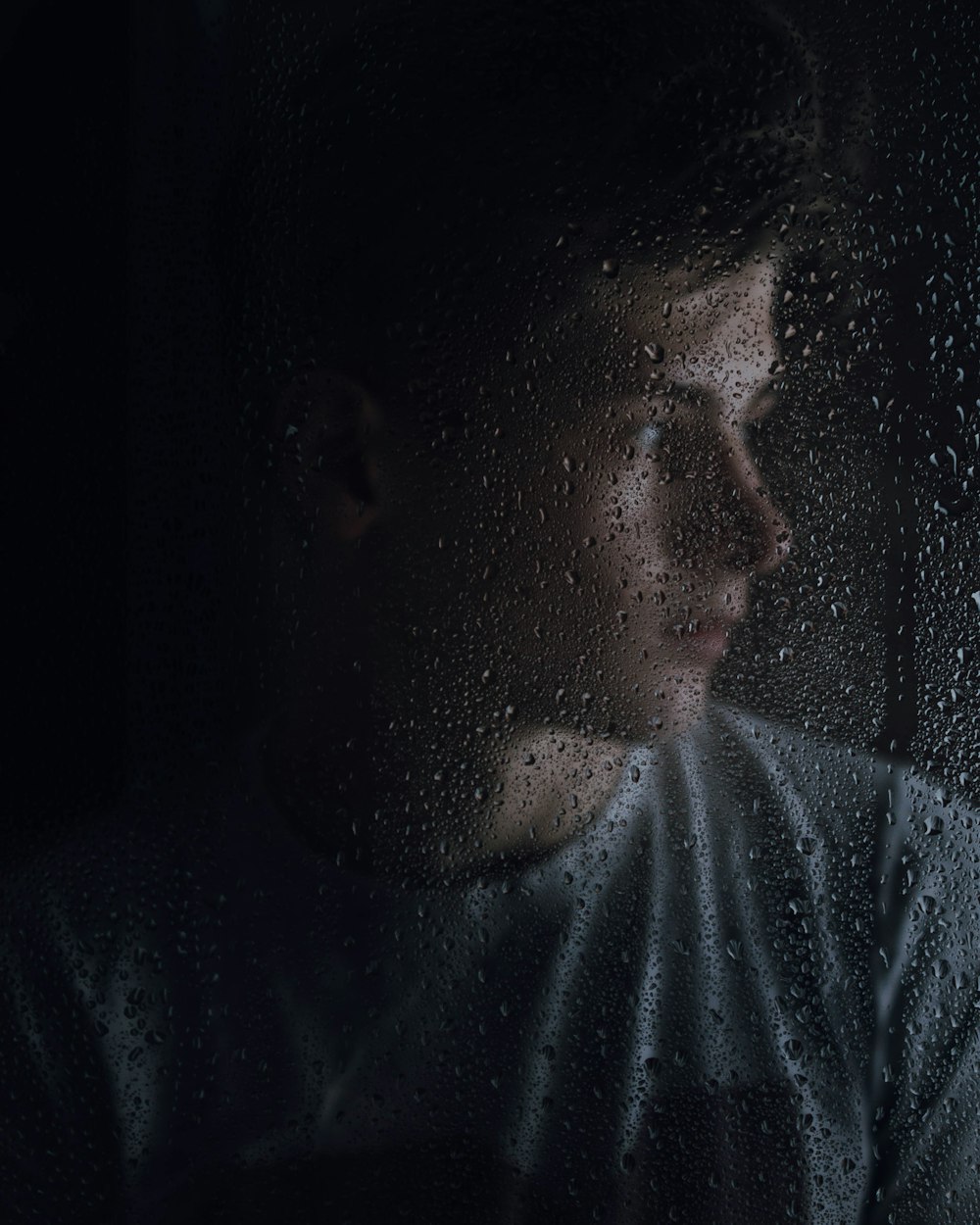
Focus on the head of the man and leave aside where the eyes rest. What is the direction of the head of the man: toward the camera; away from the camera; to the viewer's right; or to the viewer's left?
to the viewer's right

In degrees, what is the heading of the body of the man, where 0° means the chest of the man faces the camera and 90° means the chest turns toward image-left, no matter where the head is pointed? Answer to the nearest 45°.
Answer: approximately 0°
